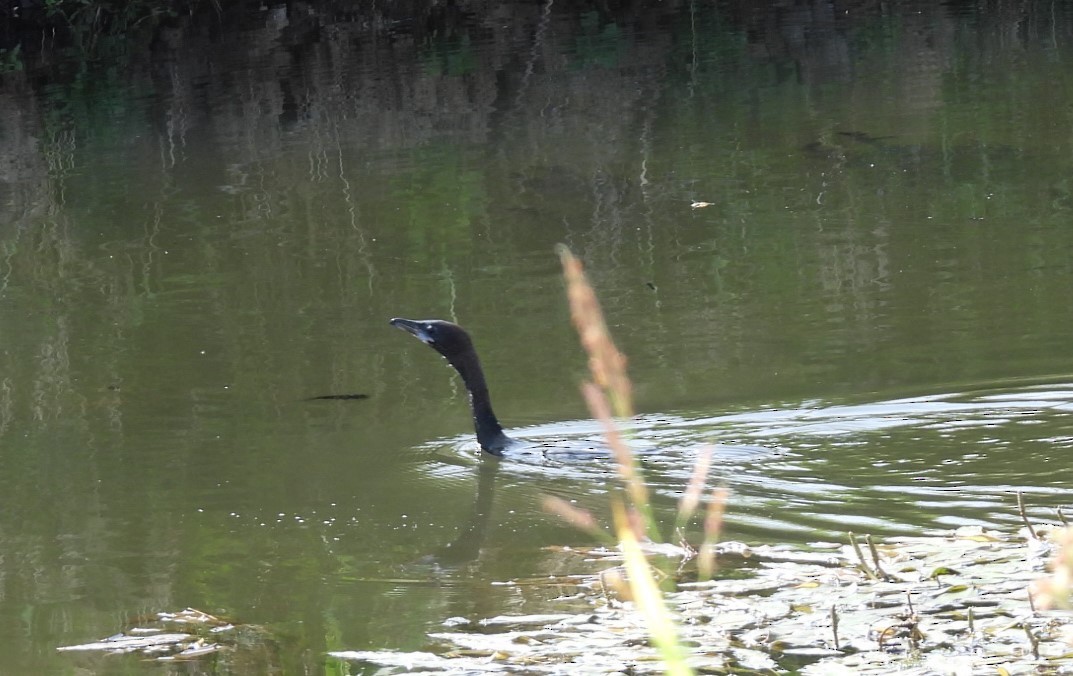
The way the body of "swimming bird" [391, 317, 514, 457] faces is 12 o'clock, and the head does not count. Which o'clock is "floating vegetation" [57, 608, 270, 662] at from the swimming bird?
The floating vegetation is roughly at 10 o'clock from the swimming bird.

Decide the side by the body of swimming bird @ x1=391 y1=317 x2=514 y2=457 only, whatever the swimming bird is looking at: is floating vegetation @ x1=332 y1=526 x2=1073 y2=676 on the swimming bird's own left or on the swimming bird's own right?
on the swimming bird's own left

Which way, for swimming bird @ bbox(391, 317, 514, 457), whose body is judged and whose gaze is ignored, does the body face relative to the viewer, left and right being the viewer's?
facing to the left of the viewer

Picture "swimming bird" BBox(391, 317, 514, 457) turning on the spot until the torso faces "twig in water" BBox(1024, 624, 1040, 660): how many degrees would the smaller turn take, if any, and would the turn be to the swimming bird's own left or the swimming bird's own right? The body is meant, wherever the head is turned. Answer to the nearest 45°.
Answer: approximately 90° to the swimming bird's own left
